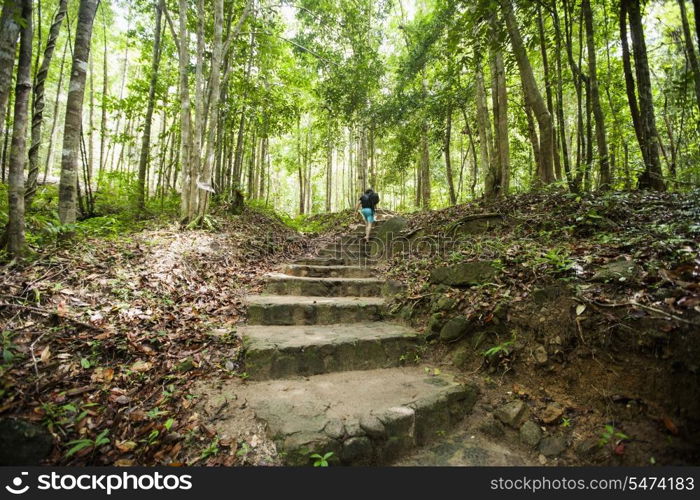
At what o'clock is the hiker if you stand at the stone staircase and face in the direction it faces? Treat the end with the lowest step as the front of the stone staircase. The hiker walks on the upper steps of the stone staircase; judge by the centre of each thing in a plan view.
The hiker is roughly at 6 o'clock from the stone staircase.

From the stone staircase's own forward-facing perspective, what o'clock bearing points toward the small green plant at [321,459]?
The small green plant is roughly at 12 o'clock from the stone staircase.

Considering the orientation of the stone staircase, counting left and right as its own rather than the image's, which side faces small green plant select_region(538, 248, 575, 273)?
left

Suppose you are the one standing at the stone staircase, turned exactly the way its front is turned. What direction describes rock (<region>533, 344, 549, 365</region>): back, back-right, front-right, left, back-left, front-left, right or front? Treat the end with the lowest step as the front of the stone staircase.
left

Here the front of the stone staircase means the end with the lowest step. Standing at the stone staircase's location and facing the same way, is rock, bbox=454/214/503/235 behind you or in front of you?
behind

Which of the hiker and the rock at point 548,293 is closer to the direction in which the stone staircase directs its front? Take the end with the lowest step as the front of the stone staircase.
the rock

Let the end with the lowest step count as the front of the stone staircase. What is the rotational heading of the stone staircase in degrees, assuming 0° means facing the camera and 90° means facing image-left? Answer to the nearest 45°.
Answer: approximately 0°

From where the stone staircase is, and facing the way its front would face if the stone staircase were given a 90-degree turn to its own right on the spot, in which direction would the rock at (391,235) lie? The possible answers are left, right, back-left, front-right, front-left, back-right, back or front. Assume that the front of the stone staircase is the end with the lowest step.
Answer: right

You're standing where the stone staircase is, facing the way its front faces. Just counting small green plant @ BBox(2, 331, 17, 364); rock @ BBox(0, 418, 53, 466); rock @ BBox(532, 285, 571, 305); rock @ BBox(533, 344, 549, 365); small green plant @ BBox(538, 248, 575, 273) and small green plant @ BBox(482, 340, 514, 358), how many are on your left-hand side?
4

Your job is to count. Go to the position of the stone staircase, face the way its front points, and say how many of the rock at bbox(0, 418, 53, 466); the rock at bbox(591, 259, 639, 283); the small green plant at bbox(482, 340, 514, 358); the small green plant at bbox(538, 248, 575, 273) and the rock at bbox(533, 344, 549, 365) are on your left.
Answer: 4

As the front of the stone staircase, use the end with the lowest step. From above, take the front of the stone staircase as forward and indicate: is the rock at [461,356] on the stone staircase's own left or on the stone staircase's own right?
on the stone staircase's own left

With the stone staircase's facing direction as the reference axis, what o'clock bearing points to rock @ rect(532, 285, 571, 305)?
The rock is roughly at 9 o'clock from the stone staircase.

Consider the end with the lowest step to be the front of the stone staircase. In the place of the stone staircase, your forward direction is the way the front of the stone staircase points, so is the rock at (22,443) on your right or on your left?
on your right
